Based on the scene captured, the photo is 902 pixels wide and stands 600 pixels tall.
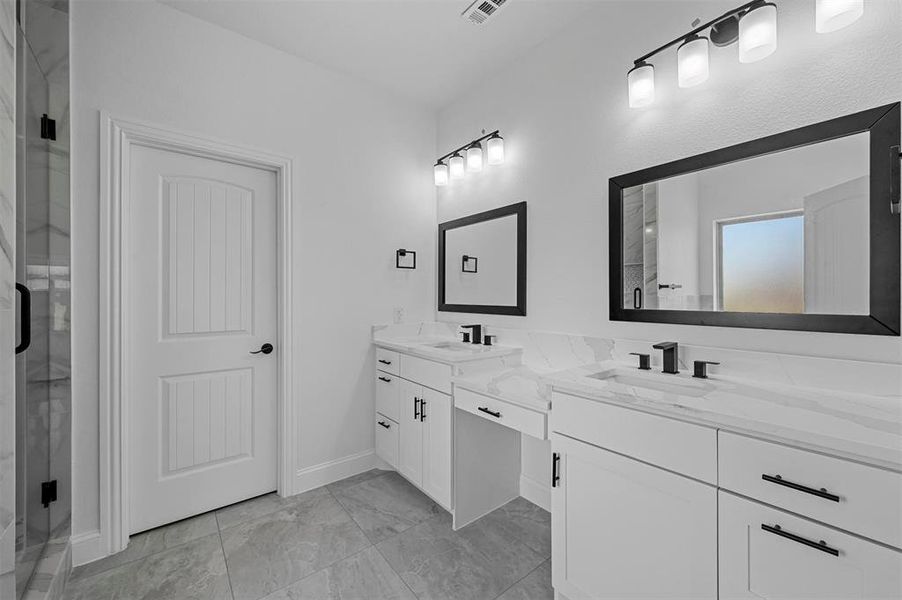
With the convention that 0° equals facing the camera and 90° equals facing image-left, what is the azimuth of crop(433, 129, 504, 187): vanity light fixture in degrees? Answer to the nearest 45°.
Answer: approximately 45°

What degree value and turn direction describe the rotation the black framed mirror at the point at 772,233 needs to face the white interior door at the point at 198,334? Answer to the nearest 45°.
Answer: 0° — it already faces it

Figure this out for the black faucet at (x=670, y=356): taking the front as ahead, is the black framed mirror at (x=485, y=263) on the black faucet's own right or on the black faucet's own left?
on the black faucet's own right

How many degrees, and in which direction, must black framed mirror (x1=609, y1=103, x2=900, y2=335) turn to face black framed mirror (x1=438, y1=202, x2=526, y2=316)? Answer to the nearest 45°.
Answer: approximately 45° to its right

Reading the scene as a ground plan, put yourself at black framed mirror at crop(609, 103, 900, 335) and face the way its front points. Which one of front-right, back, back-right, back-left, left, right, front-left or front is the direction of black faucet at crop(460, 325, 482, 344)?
front-right

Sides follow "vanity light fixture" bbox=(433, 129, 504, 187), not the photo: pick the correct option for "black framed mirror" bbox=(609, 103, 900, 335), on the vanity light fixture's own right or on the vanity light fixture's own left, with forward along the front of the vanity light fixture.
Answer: on the vanity light fixture's own left

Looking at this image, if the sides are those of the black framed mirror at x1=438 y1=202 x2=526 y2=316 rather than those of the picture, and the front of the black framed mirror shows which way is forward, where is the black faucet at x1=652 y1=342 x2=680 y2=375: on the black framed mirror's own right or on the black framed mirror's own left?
on the black framed mirror's own left

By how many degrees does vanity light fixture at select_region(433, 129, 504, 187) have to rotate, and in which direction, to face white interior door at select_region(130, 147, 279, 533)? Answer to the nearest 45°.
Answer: approximately 45° to its right
